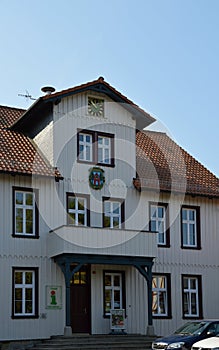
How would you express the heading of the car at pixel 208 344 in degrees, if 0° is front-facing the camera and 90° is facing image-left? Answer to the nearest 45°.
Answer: approximately 45°

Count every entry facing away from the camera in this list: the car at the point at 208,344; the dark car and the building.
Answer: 0

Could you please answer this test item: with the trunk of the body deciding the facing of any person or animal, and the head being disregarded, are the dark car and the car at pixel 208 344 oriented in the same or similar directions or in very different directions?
same or similar directions

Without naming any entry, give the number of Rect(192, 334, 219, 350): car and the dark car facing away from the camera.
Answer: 0

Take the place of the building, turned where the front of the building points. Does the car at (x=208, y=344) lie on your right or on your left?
on your left

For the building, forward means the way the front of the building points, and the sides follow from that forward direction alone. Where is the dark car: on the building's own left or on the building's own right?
on the building's own left

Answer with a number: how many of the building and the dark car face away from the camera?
0
